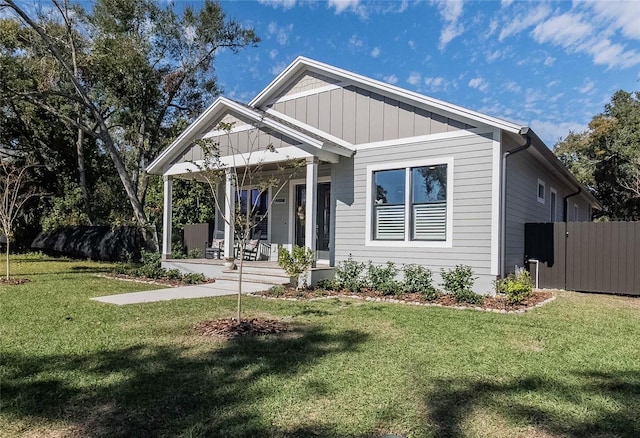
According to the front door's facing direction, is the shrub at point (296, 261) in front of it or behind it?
in front

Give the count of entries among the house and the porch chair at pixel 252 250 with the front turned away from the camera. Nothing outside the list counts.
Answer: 0

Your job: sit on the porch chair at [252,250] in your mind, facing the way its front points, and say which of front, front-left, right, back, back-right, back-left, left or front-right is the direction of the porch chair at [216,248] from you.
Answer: right

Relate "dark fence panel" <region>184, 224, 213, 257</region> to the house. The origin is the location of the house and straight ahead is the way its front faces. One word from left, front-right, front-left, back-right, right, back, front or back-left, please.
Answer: right

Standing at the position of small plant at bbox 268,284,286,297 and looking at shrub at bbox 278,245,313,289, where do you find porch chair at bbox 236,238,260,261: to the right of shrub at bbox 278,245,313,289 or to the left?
left

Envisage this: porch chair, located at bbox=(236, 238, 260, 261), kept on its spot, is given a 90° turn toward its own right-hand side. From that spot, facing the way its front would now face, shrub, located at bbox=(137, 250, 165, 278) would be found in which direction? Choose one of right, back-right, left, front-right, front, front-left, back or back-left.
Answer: front-left

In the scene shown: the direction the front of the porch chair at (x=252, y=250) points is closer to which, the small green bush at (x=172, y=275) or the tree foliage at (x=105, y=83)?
the small green bush
